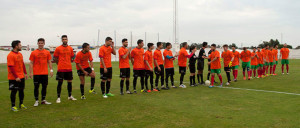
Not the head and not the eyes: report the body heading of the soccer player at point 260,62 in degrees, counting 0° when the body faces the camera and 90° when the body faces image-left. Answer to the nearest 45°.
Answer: approximately 45°

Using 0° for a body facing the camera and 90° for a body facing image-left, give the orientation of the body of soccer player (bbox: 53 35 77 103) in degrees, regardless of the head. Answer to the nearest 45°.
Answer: approximately 0°

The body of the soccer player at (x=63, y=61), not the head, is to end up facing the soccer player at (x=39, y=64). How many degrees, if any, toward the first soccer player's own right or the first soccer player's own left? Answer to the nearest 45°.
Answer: approximately 45° to the first soccer player's own right

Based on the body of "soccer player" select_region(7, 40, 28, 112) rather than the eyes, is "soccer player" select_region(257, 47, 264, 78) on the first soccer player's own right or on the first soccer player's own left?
on the first soccer player's own left

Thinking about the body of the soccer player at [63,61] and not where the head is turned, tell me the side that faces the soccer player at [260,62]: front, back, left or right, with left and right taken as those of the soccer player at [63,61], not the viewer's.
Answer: left

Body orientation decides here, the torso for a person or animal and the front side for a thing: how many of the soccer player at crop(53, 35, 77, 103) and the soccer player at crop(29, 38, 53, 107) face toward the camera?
2
